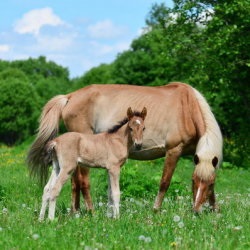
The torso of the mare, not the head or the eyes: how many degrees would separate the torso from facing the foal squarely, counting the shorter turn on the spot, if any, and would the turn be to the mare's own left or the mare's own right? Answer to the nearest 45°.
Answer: approximately 135° to the mare's own right

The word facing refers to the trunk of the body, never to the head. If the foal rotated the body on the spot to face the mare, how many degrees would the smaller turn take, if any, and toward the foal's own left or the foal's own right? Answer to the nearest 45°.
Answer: approximately 45° to the foal's own left

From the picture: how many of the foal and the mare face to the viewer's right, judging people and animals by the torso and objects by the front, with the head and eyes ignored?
2

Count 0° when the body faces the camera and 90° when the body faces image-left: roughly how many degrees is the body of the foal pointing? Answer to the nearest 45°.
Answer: approximately 270°

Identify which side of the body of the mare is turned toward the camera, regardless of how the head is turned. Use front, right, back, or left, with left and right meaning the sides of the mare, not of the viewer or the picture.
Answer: right
